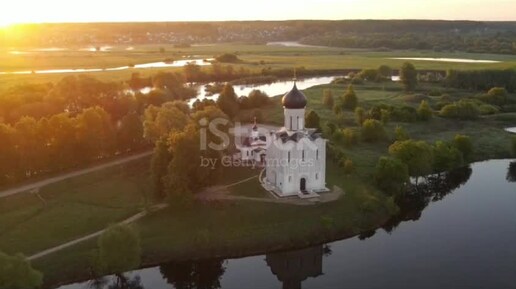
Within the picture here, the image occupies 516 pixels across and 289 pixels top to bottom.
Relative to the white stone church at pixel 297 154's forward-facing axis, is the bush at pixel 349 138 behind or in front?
behind

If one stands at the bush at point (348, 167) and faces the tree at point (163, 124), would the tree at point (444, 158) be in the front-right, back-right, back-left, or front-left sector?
back-right

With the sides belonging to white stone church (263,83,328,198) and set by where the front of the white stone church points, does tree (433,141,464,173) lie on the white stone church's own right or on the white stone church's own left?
on the white stone church's own left

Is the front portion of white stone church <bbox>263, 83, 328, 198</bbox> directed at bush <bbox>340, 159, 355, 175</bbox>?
no

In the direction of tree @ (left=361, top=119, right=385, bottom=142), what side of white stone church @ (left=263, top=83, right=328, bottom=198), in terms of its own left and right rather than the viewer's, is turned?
back

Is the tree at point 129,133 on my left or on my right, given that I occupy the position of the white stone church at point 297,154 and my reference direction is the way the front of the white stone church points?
on my right

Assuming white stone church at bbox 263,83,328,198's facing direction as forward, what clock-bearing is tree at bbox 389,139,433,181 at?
The tree is roughly at 8 o'clock from the white stone church.

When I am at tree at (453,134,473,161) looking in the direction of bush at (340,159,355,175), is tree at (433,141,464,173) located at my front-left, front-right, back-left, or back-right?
front-left

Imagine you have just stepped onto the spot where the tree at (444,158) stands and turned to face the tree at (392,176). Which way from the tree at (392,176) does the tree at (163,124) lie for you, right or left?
right

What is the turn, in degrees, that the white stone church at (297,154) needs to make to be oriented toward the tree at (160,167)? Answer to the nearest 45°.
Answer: approximately 90° to its right

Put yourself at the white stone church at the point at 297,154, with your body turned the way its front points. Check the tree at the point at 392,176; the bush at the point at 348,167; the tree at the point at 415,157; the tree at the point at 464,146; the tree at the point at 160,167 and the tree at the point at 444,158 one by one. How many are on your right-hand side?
1

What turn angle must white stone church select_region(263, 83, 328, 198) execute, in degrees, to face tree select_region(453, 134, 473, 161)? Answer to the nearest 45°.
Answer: approximately 135° to its left

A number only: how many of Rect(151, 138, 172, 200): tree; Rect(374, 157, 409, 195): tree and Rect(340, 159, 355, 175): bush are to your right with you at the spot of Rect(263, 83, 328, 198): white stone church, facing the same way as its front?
1

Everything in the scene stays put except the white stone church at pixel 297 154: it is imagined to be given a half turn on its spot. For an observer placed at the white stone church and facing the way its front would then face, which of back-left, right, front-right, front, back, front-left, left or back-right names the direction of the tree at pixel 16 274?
back-left

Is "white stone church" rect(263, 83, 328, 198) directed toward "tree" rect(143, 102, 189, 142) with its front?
no

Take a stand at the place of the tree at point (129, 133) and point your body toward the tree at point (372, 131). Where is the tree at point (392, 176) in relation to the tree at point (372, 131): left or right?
right

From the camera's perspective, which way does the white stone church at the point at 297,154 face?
toward the camera

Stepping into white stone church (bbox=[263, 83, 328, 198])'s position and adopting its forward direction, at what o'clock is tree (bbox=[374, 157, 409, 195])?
The tree is roughly at 8 o'clock from the white stone church.
